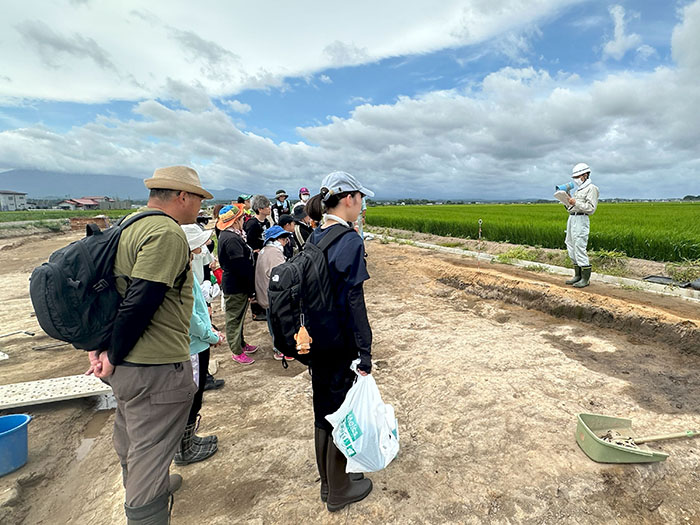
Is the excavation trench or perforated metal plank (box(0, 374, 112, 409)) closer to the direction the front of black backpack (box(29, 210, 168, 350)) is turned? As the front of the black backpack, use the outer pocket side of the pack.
the perforated metal plank

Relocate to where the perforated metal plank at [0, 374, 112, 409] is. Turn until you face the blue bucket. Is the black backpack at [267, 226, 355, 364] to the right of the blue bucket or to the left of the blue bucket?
left

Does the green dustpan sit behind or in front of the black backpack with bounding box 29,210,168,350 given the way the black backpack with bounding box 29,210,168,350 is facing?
behind

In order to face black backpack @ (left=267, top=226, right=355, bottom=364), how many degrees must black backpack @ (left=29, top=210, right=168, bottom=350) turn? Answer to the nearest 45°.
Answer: approximately 180°

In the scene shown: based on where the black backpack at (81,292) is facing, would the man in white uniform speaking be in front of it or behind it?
behind

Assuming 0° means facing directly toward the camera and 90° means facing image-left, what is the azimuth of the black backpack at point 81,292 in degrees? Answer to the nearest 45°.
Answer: approximately 90°

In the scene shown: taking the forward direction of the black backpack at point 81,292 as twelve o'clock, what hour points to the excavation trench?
The excavation trench is roughly at 6 o'clock from the black backpack.
